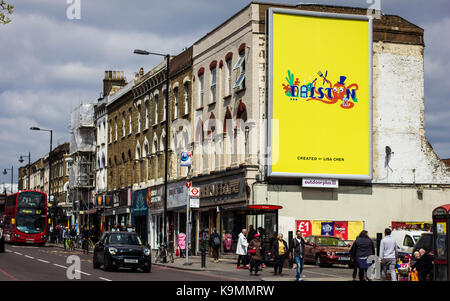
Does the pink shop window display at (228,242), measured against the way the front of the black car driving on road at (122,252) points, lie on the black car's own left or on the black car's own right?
on the black car's own left

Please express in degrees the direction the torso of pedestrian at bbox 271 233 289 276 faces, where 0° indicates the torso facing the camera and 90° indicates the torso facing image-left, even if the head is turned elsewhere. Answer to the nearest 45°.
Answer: approximately 0°

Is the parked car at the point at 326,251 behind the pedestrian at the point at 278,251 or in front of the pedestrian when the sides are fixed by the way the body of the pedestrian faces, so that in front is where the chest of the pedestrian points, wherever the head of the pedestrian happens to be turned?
behind

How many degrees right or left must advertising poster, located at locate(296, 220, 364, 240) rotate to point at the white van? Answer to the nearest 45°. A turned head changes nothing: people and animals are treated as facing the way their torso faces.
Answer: approximately 90° to its left

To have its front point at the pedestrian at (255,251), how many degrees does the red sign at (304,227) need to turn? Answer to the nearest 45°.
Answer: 0° — it already faces them

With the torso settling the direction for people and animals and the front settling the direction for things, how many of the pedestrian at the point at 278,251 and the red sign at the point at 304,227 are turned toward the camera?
2

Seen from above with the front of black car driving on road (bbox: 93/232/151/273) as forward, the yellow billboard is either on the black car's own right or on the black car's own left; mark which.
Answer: on the black car's own left
